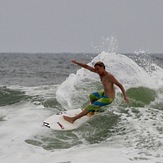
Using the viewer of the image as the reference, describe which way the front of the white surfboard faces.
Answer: facing the viewer and to the left of the viewer
